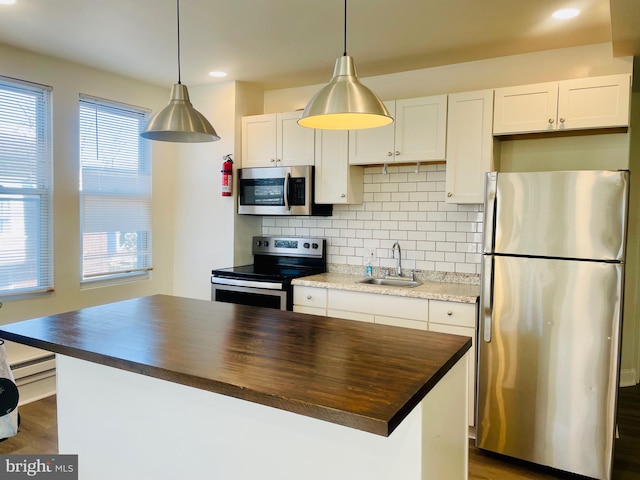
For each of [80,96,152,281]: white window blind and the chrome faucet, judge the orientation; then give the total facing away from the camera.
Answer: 0

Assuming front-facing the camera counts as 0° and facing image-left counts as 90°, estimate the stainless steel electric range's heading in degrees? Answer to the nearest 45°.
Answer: approximately 45°

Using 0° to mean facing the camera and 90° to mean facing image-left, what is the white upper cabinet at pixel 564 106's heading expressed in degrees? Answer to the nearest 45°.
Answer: approximately 0°

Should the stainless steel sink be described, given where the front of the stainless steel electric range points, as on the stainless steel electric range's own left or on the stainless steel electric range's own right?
on the stainless steel electric range's own left

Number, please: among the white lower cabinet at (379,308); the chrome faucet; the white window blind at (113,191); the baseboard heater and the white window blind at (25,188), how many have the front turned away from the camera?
0

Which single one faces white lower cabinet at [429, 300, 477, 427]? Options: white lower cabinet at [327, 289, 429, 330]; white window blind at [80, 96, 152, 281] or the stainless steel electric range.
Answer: the white window blind

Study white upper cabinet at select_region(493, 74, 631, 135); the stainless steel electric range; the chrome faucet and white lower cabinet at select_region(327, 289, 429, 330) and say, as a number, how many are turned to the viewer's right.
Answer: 0

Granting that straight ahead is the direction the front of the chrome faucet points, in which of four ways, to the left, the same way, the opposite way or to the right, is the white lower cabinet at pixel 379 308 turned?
the same way

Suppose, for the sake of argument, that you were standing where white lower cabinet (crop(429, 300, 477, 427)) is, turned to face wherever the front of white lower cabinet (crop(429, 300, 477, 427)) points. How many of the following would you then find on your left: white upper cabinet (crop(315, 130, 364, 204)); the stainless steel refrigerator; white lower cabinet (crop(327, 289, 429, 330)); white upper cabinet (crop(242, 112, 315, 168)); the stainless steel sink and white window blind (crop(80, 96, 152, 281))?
1

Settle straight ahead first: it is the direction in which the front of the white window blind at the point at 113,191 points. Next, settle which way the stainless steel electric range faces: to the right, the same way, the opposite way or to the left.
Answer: to the right

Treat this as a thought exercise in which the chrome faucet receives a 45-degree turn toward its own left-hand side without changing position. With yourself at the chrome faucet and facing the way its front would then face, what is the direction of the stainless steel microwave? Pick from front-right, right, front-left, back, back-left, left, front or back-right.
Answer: right

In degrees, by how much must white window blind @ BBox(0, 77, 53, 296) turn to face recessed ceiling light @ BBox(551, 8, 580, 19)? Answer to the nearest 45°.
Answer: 0° — it already faces it

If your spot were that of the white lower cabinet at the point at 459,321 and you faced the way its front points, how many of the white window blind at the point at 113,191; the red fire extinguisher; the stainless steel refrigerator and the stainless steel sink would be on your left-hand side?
1

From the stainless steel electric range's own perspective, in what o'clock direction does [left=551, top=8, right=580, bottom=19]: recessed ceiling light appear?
The recessed ceiling light is roughly at 9 o'clock from the stainless steel electric range.

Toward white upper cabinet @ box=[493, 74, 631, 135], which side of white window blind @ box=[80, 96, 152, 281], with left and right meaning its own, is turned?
front

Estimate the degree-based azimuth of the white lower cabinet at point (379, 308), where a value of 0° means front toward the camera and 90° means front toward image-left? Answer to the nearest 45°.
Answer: approximately 45°

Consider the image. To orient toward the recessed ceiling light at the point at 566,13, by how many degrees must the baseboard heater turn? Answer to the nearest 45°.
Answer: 0° — it already faces it

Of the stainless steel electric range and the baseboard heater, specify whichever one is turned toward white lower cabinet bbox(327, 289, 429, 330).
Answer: the baseboard heater

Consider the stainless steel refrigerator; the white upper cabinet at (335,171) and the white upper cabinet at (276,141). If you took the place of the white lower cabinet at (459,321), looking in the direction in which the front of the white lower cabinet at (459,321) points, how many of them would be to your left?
1
